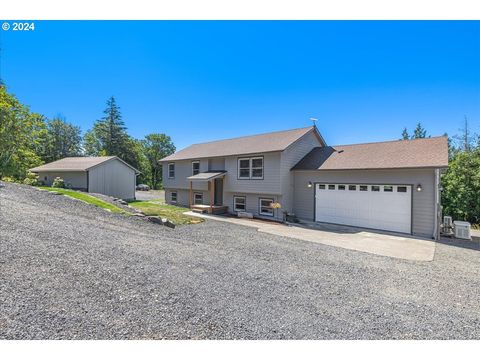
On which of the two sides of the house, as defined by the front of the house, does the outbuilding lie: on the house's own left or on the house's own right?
on the house's own right

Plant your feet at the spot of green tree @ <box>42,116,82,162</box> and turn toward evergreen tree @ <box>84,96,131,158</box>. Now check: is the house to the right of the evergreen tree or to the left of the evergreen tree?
right

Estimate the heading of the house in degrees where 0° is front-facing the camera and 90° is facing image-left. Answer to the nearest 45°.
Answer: approximately 45°

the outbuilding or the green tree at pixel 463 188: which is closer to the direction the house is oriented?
the outbuilding

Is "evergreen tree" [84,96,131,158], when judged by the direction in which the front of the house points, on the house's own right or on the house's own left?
on the house's own right

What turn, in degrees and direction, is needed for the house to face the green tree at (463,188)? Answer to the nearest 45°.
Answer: approximately 135° to its left

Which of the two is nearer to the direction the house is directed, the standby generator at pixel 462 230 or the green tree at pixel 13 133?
the green tree

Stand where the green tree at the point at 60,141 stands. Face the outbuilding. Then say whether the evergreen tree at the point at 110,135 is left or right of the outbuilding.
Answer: left

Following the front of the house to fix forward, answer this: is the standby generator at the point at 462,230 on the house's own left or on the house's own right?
on the house's own left
